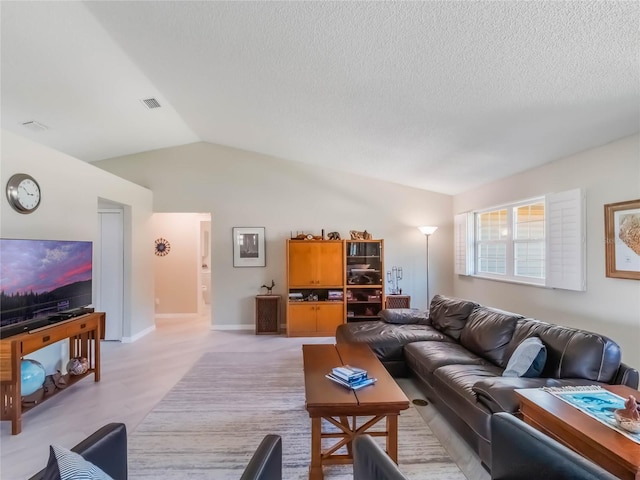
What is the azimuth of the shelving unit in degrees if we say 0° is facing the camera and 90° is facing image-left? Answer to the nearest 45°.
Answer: approximately 0°

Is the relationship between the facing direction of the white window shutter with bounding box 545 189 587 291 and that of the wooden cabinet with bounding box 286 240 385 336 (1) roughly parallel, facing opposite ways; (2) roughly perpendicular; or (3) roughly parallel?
roughly perpendicular

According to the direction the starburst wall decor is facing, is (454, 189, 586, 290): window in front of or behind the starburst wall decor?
in front

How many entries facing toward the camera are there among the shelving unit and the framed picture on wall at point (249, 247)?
2

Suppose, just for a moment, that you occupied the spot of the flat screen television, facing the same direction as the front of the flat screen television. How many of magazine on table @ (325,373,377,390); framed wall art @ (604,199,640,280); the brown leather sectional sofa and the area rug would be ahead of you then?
4

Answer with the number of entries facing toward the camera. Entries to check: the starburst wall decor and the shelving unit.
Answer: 2

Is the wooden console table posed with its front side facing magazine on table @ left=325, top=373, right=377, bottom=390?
yes

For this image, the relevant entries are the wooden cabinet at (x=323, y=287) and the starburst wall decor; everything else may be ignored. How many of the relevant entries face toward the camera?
2

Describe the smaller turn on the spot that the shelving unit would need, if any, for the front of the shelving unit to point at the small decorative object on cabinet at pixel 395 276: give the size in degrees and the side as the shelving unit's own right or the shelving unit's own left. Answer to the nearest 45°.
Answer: approximately 135° to the shelving unit's own left

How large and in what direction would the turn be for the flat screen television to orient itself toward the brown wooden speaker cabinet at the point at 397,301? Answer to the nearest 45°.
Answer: approximately 45° to its left

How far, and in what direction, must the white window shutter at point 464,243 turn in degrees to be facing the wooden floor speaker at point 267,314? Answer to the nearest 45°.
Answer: approximately 45° to its right
